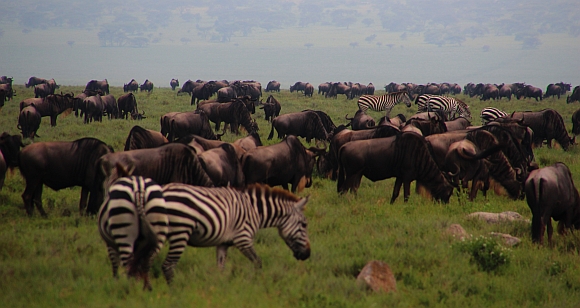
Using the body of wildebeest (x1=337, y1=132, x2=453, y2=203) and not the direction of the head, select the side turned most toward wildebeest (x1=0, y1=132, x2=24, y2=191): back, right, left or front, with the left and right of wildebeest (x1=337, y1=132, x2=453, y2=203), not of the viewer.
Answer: back

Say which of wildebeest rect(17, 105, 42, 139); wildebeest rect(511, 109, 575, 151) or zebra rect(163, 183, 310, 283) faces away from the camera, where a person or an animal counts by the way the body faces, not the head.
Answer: wildebeest rect(17, 105, 42, 139)

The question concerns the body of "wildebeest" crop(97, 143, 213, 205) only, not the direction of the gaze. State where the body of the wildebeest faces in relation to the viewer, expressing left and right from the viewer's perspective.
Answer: facing to the right of the viewer

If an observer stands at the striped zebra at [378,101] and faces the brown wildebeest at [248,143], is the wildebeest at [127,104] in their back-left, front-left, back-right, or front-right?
front-right

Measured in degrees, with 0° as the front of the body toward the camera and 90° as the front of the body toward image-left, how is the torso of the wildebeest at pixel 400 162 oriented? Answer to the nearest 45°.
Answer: approximately 270°

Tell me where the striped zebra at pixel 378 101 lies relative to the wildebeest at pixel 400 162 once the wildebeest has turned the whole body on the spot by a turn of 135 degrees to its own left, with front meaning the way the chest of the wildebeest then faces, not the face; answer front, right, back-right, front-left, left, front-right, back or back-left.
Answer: front-right

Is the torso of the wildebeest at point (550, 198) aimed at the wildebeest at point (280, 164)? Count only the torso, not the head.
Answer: no

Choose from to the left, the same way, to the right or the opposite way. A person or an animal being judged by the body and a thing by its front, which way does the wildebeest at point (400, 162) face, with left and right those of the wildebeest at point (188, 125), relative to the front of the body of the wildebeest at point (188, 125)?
the same way

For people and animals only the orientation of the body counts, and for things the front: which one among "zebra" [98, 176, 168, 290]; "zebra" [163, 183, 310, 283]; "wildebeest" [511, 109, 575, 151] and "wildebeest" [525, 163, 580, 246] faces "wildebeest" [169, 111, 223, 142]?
"zebra" [98, 176, 168, 290]

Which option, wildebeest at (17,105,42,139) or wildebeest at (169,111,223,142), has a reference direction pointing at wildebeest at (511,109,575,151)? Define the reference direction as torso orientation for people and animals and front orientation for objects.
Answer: wildebeest at (169,111,223,142)

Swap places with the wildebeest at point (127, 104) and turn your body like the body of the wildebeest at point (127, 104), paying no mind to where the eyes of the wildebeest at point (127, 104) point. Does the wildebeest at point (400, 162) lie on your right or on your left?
on your right

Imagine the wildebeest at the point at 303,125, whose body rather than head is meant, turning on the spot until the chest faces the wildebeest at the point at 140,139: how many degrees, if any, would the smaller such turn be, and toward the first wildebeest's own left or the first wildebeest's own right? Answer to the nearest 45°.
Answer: approximately 135° to the first wildebeest's own right

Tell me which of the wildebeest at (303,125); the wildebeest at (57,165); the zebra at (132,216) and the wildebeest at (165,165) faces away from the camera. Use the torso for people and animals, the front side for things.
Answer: the zebra

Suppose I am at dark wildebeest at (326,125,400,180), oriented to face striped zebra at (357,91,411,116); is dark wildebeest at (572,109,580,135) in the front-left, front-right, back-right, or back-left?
front-right

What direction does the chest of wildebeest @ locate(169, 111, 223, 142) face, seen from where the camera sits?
to the viewer's right
